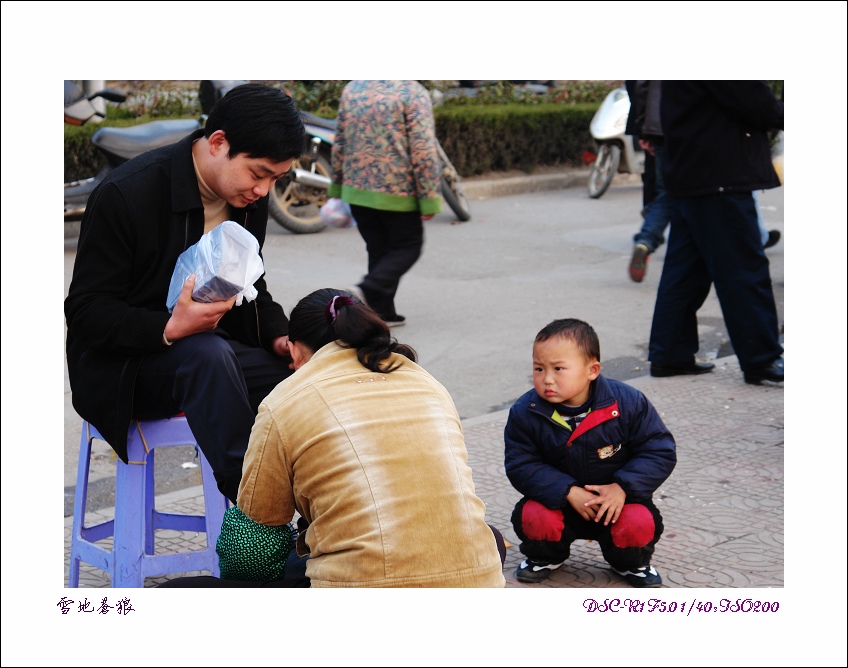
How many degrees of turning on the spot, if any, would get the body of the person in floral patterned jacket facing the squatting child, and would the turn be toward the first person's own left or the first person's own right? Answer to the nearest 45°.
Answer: approximately 135° to the first person's own right

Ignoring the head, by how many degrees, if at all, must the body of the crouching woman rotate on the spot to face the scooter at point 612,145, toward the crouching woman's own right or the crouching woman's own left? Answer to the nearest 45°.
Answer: approximately 45° to the crouching woman's own right

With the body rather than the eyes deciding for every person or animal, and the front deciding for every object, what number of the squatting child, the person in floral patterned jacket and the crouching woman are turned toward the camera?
1

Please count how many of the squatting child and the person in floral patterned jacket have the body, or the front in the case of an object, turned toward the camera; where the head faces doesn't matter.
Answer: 1

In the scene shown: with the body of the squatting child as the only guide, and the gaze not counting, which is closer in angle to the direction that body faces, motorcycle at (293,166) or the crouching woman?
the crouching woman

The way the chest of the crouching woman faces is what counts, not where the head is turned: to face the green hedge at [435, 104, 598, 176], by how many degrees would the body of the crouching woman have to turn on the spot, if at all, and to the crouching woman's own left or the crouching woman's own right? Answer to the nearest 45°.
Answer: approximately 45° to the crouching woman's own right

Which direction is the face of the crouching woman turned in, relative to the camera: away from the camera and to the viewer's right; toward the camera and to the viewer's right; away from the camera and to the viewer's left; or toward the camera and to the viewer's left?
away from the camera and to the viewer's left

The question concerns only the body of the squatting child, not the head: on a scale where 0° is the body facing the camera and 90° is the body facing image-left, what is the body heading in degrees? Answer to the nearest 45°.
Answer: approximately 0°

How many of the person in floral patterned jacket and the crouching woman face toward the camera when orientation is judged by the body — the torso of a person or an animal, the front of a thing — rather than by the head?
0

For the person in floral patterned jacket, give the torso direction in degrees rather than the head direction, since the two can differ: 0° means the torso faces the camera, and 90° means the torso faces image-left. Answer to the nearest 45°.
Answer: approximately 225°

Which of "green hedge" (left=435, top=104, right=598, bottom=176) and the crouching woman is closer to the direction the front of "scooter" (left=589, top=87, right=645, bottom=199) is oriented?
the crouching woman

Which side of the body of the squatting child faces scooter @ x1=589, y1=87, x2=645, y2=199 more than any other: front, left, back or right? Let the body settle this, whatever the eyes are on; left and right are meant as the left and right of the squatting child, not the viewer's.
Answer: back

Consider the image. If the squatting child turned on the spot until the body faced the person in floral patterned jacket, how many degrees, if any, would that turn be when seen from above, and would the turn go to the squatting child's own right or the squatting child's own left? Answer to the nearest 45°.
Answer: approximately 180°
